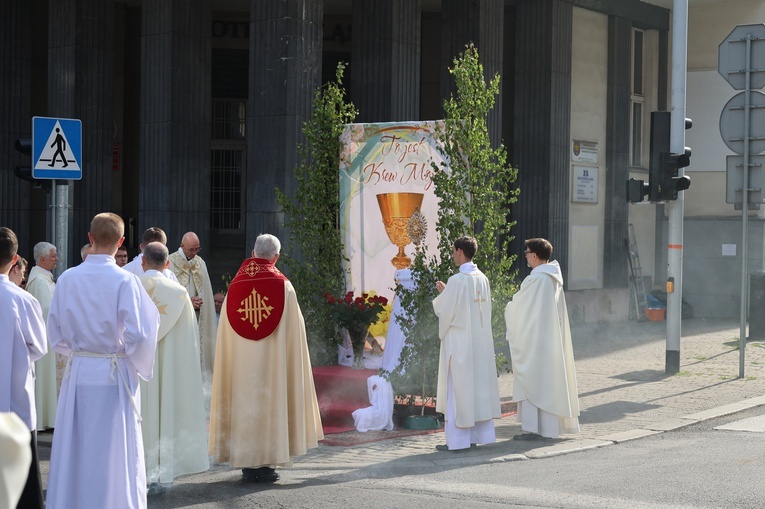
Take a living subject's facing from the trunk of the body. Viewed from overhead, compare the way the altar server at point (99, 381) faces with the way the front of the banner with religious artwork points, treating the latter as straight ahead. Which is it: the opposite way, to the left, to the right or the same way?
the opposite way

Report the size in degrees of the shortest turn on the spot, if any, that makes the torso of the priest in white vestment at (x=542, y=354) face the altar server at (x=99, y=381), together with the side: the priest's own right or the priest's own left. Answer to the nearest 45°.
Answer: approximately 45° to the priest's own left

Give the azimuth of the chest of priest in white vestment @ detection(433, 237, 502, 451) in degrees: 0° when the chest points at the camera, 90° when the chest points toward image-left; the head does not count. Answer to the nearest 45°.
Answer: approximately 135°

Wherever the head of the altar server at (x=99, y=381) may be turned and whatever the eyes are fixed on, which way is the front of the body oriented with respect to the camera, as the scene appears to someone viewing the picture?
away from the camera

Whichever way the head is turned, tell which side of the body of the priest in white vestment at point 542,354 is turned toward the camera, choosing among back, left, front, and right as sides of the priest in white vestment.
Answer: left

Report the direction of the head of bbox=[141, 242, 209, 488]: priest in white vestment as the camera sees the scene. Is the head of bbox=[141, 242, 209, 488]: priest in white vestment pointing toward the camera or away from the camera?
away from the camera

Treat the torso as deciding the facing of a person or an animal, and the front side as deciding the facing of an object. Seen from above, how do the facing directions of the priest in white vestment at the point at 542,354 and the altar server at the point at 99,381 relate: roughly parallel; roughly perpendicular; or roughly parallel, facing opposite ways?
roughly perpendicular

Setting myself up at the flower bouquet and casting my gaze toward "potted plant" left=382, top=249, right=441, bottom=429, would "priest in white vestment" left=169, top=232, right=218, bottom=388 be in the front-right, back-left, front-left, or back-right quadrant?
back-right

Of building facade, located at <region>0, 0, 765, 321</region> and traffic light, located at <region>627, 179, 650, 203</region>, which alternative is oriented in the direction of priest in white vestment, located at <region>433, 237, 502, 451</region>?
the building facade
